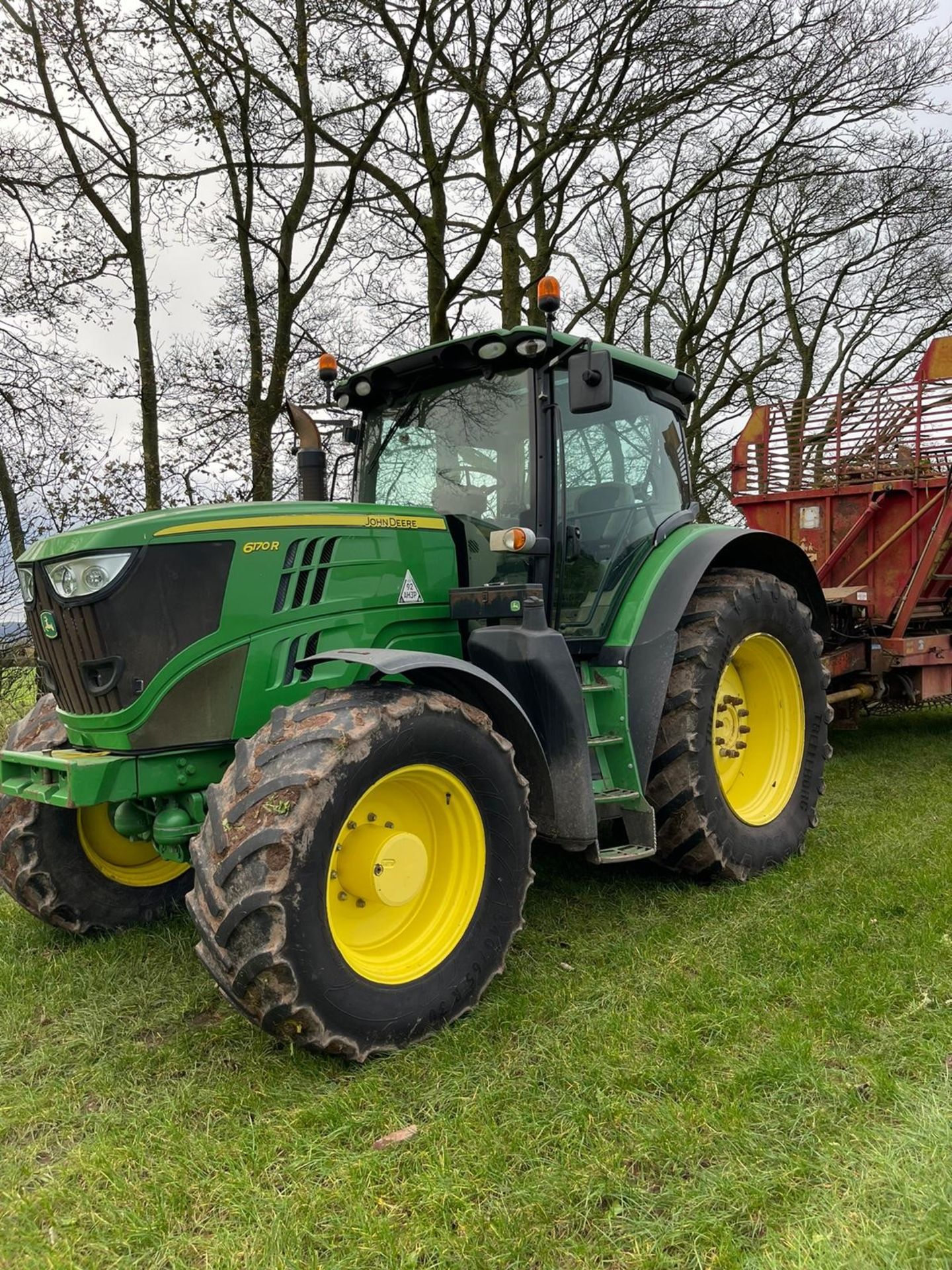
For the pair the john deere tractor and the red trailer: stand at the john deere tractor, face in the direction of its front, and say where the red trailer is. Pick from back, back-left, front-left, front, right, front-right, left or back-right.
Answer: back

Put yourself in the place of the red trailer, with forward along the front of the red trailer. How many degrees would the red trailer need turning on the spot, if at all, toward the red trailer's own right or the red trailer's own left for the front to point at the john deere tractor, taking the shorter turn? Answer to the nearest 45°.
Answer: approximately 45° to the red trailer's own left

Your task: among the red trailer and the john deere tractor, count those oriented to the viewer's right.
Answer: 0

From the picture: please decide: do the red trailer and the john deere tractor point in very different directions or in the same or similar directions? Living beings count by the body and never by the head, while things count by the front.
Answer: same or similar directions

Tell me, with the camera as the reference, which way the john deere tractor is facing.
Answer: facing the viewer and to the left of the viewer
